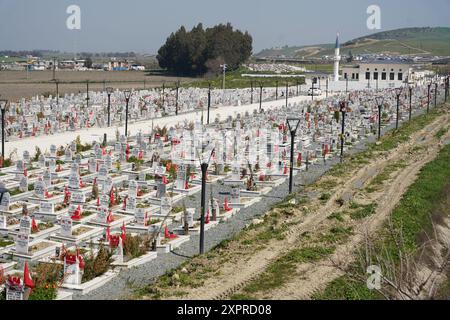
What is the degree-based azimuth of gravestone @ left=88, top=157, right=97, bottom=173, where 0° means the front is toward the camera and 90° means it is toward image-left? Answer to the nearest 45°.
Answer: approximately 0°

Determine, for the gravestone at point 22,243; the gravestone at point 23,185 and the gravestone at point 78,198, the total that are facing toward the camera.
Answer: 3

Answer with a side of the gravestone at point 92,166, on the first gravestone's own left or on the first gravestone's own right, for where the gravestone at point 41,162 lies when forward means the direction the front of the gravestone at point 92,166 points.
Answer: on the first gravestone's own right

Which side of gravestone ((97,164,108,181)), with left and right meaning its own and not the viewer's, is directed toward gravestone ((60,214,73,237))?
front

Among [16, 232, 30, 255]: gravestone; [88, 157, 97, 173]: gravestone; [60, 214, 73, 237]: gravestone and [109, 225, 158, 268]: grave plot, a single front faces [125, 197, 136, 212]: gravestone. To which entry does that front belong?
[88, 157, 97, 173]: gravestone

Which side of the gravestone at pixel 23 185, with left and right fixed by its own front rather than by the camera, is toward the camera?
front

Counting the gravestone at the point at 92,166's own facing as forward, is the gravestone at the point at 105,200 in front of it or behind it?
in front

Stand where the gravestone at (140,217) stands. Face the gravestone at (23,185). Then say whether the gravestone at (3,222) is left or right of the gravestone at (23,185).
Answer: left

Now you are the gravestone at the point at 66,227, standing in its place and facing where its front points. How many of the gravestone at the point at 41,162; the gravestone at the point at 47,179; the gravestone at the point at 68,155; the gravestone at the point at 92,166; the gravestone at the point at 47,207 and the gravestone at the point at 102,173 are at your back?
6

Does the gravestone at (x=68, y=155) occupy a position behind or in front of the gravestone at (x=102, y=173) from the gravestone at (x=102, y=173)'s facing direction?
behind

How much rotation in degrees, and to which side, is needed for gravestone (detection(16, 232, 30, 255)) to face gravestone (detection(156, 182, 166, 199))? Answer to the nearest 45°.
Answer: approximately 135° to its left
